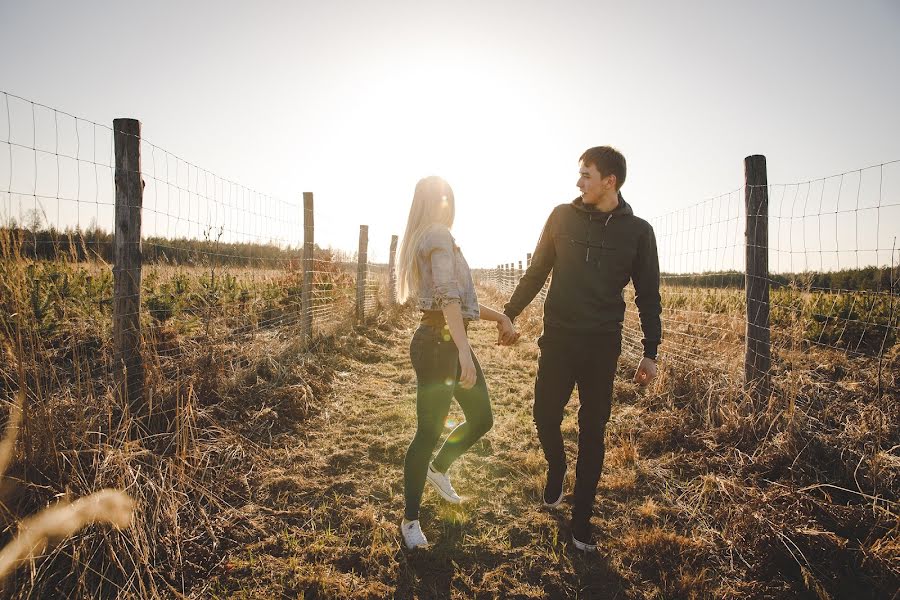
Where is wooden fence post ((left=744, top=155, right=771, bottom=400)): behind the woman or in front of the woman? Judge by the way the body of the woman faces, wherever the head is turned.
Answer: in front

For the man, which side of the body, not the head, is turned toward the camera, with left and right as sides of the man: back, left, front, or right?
front

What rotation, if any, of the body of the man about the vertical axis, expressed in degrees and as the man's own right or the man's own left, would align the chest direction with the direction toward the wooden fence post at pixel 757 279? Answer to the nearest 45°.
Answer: approximately 135° to the man's own left

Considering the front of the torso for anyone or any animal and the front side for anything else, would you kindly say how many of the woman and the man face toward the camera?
1

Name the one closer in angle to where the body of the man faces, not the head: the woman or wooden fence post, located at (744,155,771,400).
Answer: the woman

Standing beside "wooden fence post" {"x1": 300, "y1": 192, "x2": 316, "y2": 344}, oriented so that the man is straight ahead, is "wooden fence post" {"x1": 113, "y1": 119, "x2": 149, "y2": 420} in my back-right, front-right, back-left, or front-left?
front-right

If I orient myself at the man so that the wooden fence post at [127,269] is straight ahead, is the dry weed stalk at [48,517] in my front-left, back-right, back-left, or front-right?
front-left
